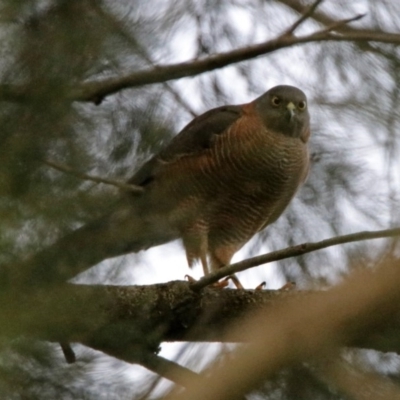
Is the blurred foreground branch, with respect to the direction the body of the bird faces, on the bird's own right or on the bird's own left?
on the bird's own right

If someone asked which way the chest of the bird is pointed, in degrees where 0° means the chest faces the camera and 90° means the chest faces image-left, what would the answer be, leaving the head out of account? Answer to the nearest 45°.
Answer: approximately 315°
